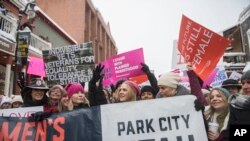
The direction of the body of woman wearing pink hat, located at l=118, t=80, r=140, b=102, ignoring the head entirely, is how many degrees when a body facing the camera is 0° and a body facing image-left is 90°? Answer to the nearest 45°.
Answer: approximately 45°

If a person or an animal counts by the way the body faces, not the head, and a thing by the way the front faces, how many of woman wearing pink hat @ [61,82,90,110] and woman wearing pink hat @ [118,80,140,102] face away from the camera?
0

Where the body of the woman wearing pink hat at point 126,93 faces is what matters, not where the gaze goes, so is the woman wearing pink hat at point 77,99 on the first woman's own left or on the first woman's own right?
on the first woman's own right

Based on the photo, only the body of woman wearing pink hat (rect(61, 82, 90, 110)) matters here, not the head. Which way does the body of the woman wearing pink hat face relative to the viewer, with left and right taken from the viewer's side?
facing the viewer and to the right of the viewer
